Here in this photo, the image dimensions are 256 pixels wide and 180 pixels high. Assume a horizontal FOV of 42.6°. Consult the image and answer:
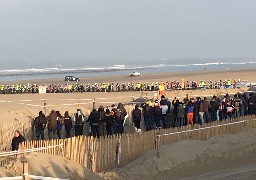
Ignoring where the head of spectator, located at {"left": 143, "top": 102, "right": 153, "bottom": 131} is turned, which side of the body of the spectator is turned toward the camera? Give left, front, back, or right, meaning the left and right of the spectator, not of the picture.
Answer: back

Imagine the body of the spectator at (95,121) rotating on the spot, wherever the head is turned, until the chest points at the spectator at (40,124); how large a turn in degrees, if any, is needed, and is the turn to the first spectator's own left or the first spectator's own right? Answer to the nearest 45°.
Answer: approximately 90° to the first spectator's own left

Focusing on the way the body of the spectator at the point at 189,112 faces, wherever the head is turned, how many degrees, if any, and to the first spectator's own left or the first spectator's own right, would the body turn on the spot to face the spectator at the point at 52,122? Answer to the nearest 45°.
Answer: approximately 90° to the first spectator's own left

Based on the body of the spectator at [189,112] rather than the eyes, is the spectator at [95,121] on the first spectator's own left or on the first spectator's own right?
on the first spectator's own left

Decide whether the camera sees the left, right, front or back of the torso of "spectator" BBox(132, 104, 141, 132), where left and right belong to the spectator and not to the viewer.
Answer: back

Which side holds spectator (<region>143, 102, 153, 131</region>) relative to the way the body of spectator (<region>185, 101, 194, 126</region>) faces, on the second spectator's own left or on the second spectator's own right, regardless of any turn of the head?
on the second spectator's own left

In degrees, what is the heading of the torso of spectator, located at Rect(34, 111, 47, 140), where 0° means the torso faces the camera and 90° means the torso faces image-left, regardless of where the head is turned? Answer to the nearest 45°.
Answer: approximately 180°

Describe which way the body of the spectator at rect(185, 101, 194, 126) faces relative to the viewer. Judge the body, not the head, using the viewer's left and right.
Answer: facing away from the viewer

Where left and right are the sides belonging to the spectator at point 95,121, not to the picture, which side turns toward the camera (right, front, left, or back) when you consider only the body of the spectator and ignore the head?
back

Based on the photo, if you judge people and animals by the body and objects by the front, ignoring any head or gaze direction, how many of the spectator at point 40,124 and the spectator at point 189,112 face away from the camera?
2
